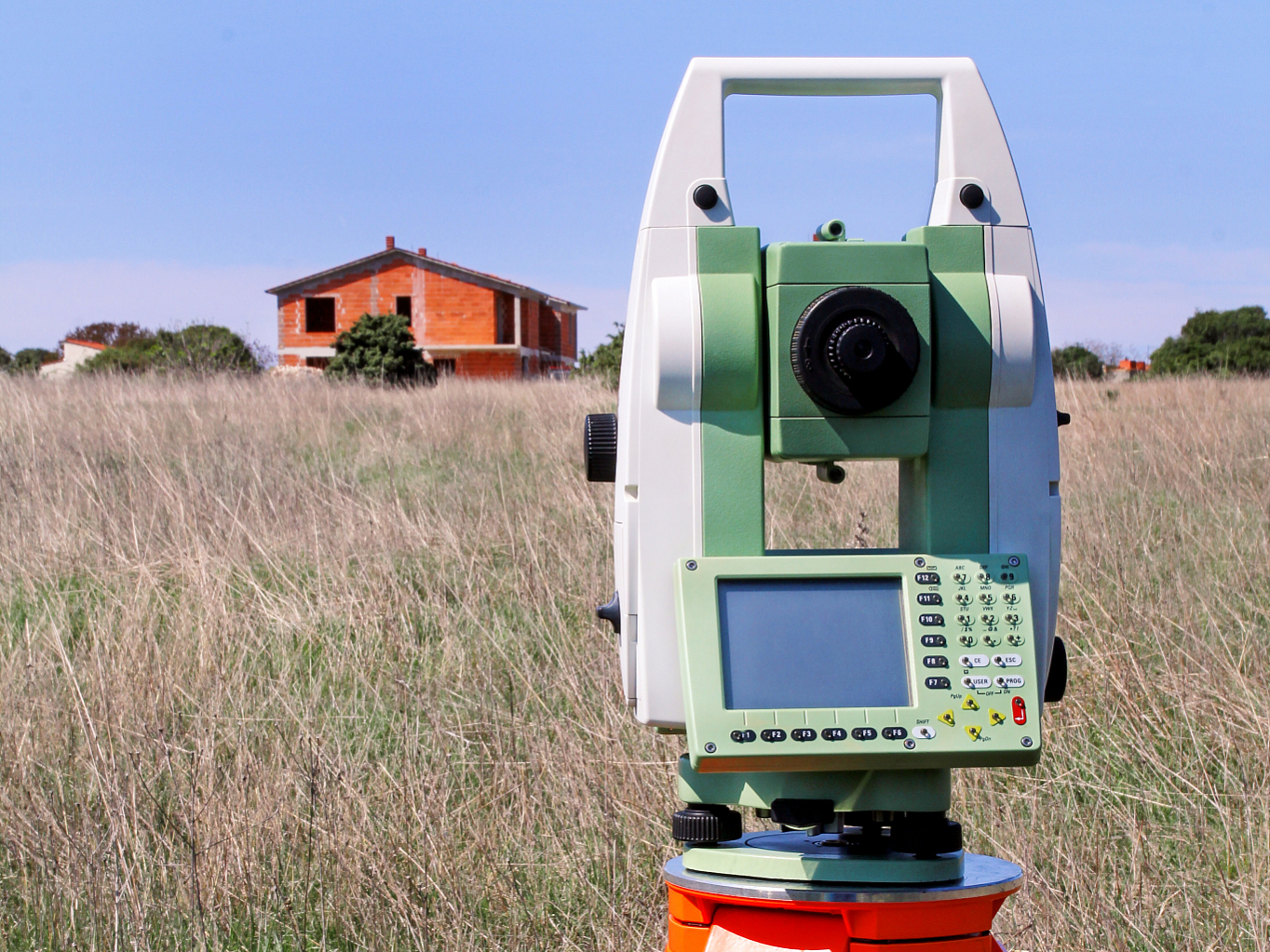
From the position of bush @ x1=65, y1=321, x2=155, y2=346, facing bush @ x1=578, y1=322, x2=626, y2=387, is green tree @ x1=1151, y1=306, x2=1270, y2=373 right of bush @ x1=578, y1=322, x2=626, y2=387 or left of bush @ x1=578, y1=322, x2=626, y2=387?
left

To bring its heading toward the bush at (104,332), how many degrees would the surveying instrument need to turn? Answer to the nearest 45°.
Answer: approximately 135° to its right

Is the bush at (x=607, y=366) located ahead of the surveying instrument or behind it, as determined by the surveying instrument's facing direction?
behind

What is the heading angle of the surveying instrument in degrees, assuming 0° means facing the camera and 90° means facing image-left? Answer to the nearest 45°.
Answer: approximately 0°

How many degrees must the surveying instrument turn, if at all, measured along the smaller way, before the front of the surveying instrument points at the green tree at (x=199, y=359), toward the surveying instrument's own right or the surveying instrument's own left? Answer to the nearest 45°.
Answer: approximately 135° to the surveying instrument's own right

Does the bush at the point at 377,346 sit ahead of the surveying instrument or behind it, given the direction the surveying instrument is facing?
behind

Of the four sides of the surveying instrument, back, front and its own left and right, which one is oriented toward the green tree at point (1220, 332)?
back

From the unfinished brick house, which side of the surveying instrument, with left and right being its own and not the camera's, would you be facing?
back
